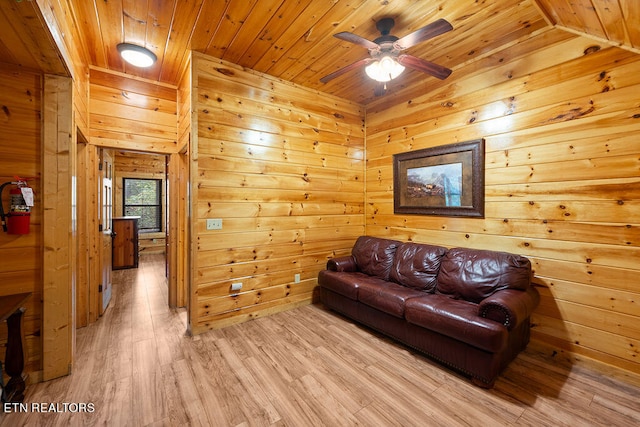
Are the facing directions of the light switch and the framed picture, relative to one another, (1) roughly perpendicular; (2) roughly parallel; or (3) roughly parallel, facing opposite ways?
roughly perpendicular

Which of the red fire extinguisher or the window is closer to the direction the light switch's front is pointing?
the red fire extinguisher

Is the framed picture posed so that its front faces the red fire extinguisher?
yes

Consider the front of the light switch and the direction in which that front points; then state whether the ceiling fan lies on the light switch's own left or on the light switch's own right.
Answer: on the light switch's own left

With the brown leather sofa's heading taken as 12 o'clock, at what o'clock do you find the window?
The window is roughly at 2 o'clock from the brown leather sofa.

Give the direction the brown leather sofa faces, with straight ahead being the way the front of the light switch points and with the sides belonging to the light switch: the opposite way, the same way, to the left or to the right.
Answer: to the right

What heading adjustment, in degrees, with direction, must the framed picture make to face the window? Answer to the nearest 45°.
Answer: approximately 45° to its right

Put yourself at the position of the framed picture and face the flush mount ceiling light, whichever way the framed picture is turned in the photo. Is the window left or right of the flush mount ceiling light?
right

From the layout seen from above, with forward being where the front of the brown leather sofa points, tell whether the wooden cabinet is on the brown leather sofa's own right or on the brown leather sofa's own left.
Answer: on the brown leather sofa's own right

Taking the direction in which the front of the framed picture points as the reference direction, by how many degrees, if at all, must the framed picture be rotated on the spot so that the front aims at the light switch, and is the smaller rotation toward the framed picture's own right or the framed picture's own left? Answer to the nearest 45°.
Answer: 0° — it already faces it

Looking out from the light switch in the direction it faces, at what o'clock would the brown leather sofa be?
The brown leather sofa is roughly at 10 o'clock from the light switch.
